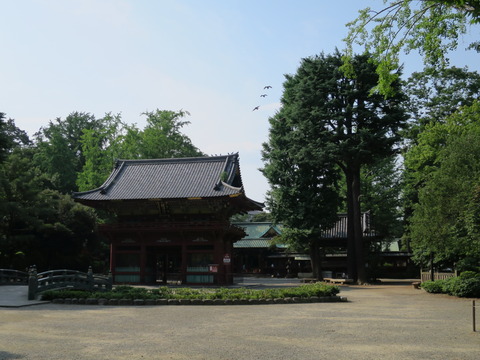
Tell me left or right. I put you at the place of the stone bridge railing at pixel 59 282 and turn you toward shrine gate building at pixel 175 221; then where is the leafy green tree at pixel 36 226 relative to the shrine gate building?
left

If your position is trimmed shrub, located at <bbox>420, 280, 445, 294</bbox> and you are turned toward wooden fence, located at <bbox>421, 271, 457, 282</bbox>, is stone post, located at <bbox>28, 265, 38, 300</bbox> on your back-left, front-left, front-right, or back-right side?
back-left

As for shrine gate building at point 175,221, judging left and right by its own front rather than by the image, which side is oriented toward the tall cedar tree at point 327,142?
left

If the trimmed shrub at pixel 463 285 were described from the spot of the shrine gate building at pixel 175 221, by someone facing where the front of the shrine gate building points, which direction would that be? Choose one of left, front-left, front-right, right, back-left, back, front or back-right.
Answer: front-left

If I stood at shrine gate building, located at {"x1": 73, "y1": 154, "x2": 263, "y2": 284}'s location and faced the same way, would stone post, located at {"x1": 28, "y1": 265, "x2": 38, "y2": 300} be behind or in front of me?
in front

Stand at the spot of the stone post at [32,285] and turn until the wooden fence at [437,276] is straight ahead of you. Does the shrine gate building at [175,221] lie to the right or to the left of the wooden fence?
left

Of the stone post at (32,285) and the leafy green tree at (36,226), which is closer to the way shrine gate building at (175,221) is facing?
the stone post

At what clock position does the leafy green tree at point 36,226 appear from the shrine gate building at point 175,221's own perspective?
The leafy green tree is roughly at 4 o'clock from the shrine gate building.

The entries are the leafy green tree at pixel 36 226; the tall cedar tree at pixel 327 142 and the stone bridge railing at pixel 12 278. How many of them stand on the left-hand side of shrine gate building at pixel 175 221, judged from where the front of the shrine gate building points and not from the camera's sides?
1

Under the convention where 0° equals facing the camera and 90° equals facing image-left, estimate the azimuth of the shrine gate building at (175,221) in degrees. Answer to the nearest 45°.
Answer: approximately 0°
